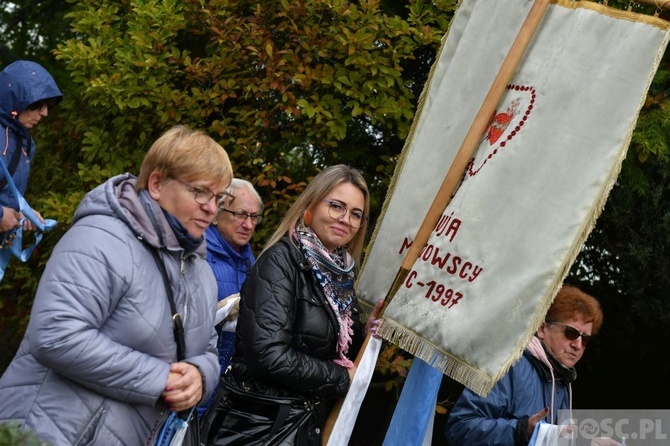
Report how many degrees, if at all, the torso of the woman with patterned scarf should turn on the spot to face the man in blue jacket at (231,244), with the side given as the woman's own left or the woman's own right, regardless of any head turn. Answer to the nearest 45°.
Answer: approximately 180°

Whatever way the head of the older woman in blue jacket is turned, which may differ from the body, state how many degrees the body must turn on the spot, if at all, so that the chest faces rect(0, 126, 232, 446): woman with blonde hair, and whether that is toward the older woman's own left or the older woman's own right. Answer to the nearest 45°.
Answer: approximately 90° to the older woman's own right

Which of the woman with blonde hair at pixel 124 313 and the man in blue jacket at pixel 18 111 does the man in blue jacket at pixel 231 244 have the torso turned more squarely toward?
the woman with blonde hair

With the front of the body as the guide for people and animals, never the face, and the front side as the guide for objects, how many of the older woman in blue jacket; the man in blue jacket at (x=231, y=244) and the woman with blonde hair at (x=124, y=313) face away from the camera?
0

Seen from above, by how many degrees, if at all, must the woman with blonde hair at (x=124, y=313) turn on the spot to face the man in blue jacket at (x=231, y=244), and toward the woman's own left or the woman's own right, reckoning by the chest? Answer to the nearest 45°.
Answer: approximately 135° to the woman's own left

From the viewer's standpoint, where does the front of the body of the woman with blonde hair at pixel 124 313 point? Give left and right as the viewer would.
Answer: facing the viewer and to the right of the viewer

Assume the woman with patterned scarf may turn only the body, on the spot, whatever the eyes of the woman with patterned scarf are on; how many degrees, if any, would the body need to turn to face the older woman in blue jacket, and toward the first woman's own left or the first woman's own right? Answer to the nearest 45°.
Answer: approximately 45° to the first woman's own left

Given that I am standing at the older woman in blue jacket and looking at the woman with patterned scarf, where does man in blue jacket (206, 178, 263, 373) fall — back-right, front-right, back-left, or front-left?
front-right

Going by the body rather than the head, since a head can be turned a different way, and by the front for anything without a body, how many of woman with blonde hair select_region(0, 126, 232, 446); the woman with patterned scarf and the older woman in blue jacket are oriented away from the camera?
0

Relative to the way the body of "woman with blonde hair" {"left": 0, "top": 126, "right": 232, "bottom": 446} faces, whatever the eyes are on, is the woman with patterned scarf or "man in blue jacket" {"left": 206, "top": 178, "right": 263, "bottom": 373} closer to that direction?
the woman with patterned scarf

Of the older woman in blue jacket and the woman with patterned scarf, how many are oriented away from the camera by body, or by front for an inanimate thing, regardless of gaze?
0

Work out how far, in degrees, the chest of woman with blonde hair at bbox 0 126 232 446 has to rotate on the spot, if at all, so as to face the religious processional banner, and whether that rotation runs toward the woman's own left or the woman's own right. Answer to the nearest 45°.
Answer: approximately 45° to the woman's own left

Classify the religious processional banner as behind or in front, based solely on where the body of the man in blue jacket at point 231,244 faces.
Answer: in front

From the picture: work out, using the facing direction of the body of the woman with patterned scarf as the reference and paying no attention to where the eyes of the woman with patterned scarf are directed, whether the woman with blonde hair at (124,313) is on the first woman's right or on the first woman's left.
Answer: on the first woman's right

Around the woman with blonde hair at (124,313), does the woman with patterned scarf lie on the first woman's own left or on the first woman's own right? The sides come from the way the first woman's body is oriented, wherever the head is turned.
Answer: on the first woman's own left
